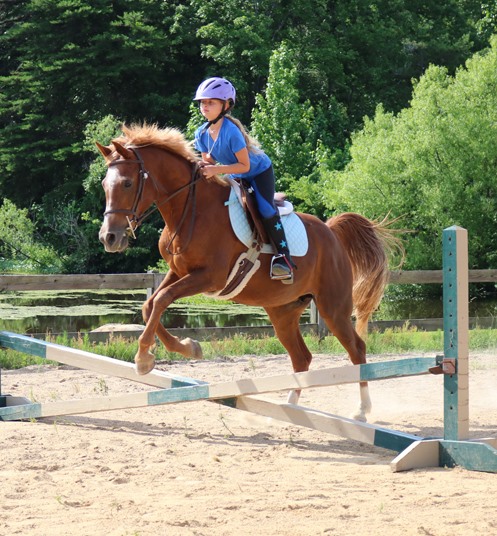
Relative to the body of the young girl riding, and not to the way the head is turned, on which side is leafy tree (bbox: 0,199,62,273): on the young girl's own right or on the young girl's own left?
on the young girl's own right

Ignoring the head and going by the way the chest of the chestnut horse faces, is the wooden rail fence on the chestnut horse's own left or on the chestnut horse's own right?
on the chestnut horse's own right

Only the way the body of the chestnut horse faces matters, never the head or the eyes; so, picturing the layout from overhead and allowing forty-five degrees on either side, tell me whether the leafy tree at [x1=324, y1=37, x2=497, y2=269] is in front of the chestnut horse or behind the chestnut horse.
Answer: behind

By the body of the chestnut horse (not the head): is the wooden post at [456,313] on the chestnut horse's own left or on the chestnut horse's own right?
on the chestnut horse's own left

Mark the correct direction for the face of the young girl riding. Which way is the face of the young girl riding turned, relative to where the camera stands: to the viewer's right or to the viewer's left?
to the viewer's left

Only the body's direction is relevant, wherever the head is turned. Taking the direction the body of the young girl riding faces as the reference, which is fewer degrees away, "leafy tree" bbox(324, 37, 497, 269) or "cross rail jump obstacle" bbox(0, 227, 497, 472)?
the cross rail jump obstacle

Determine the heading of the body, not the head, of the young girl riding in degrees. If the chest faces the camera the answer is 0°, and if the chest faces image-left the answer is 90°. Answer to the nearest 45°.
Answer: approximately 45°

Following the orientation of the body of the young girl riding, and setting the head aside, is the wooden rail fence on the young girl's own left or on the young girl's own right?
on the young girl's own right

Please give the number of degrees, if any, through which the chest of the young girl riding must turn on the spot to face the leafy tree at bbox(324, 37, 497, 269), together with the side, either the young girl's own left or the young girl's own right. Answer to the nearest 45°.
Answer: approximately 135° to the young girl's own right
